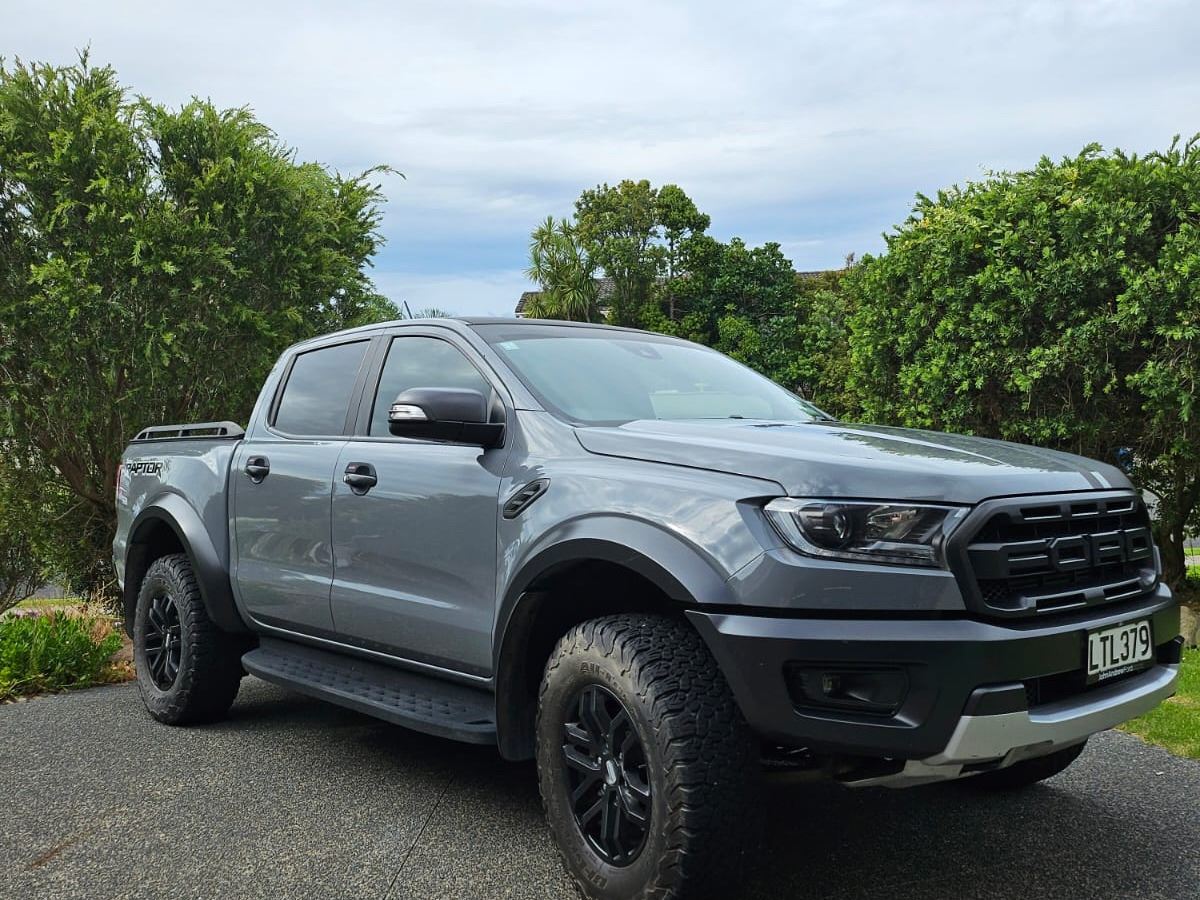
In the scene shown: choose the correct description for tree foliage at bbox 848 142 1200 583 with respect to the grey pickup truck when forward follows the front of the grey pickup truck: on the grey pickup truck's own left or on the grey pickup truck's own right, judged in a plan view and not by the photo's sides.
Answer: on the grey pickup truck's own left

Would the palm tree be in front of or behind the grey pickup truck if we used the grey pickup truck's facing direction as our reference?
behind

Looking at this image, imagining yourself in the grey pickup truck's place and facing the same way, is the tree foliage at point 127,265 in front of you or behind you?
behind

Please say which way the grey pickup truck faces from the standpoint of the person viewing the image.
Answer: facing the viewer and to the right of the viewer

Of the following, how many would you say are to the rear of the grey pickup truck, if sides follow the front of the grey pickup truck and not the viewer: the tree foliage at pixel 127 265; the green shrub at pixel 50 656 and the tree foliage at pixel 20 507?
3

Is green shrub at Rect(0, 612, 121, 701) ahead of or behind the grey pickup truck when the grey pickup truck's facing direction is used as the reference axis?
behind

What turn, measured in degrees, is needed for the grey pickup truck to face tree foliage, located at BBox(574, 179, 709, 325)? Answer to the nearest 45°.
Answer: approximately 135° to its left

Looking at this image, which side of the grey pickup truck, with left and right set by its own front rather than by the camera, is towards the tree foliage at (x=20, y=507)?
back

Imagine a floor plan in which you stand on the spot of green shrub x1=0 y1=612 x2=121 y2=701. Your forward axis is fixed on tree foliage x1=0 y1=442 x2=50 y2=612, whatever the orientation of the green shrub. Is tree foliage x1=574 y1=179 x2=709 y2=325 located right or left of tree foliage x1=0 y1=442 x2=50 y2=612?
right
